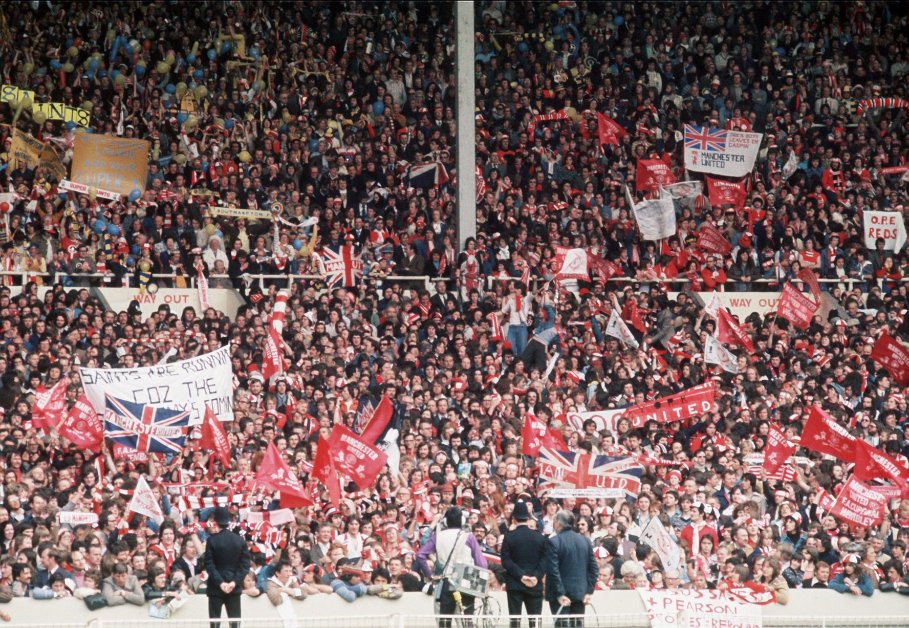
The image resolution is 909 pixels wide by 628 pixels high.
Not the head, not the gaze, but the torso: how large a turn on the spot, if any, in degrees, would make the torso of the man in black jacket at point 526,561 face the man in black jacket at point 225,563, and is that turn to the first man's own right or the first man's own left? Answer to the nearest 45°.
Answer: approximately 90° to the first man's own left

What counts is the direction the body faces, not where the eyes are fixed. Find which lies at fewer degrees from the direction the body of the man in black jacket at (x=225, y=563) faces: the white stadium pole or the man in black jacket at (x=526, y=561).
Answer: the white stadium pole

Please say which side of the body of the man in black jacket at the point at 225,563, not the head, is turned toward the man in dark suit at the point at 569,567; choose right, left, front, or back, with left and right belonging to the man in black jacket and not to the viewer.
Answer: right

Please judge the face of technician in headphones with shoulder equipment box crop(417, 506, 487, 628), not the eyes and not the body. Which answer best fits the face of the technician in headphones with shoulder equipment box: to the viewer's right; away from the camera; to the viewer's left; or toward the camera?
away from the camera

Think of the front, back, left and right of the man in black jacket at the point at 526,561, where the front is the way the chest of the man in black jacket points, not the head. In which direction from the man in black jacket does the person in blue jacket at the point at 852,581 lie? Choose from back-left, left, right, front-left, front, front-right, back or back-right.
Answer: front-right

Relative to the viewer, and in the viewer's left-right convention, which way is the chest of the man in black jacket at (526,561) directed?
facing away from the viewer

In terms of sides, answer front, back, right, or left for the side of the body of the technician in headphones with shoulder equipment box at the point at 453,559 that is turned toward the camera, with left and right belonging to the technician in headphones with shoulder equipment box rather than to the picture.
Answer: back

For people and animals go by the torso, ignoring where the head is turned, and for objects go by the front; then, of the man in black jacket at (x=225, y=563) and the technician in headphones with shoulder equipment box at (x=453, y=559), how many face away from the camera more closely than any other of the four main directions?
2

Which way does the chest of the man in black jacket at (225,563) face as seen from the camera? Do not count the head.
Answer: away from the camera

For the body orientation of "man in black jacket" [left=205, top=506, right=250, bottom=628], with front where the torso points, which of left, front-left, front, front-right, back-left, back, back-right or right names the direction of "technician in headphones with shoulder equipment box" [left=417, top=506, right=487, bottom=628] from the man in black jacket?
right

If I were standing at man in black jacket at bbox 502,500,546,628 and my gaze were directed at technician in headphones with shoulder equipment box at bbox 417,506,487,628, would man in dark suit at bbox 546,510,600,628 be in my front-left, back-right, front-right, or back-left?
back-right
